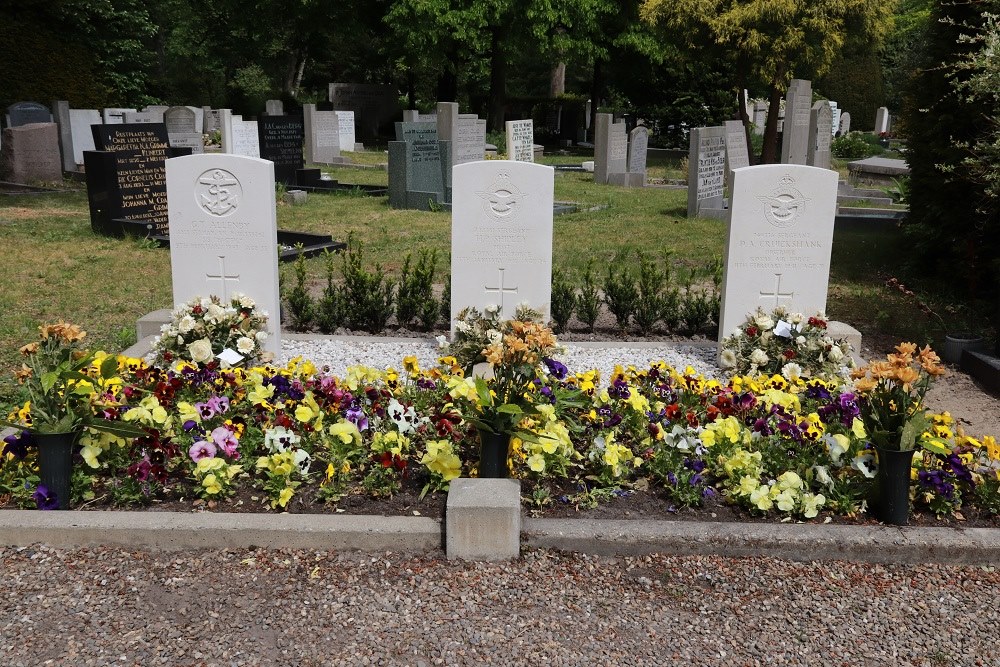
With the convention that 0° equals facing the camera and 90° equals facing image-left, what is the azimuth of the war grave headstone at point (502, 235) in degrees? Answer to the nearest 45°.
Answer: approximately 0°

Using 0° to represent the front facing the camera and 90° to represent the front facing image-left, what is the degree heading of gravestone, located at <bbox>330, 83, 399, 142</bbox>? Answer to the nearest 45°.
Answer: approximately 0°

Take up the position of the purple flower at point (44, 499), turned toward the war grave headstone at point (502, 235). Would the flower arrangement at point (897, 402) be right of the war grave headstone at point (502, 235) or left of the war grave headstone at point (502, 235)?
right

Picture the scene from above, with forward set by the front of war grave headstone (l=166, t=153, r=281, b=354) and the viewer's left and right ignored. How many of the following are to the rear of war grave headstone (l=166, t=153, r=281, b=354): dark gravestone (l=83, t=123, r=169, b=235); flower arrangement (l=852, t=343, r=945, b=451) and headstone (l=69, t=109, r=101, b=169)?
2

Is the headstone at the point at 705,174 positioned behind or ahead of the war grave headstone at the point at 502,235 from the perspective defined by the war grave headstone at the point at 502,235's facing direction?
behind

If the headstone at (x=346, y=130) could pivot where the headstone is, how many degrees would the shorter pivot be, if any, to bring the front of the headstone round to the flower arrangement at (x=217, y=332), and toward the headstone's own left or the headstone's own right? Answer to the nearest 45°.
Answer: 0° — it already faces it

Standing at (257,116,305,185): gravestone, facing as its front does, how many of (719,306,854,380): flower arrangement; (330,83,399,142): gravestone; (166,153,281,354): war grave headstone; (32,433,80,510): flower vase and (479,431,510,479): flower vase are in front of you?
4

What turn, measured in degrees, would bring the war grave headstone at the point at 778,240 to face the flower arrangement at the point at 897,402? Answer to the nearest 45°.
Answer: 0° — it already faces it

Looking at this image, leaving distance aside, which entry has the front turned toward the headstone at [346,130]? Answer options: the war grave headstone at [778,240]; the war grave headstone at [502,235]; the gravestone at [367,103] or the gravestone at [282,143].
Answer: the gravestone at [367,103]
